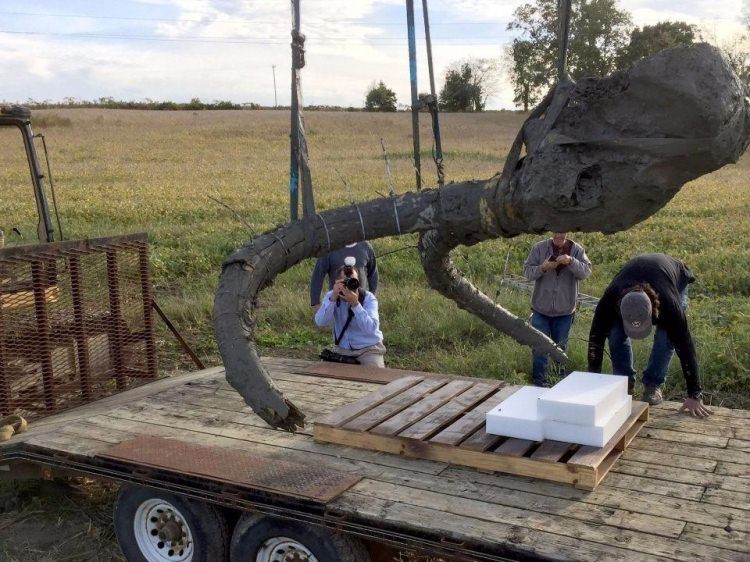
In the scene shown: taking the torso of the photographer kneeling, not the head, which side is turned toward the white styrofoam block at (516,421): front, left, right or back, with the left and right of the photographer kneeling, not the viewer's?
front

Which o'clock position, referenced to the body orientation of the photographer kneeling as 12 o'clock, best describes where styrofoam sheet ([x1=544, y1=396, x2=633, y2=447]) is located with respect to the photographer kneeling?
The styrofoam sheet is roughly at 11 o'clock from the photographer kneeling.

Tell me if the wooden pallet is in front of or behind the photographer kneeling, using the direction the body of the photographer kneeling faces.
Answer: in front

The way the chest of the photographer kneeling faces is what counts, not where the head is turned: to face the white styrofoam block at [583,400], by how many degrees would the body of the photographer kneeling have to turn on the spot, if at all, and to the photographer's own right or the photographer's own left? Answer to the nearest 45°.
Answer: approximately 45° to the photographer's own left

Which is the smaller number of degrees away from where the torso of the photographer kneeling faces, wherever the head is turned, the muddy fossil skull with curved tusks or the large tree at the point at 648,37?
the muddy fossil skull with curved tusks

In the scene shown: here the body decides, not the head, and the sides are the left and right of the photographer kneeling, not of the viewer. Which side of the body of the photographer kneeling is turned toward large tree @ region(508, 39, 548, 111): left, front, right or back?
back

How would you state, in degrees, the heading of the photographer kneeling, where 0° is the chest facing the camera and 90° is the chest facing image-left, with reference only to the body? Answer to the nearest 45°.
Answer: approximately 0°

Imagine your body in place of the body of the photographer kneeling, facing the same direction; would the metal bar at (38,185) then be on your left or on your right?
on your right
